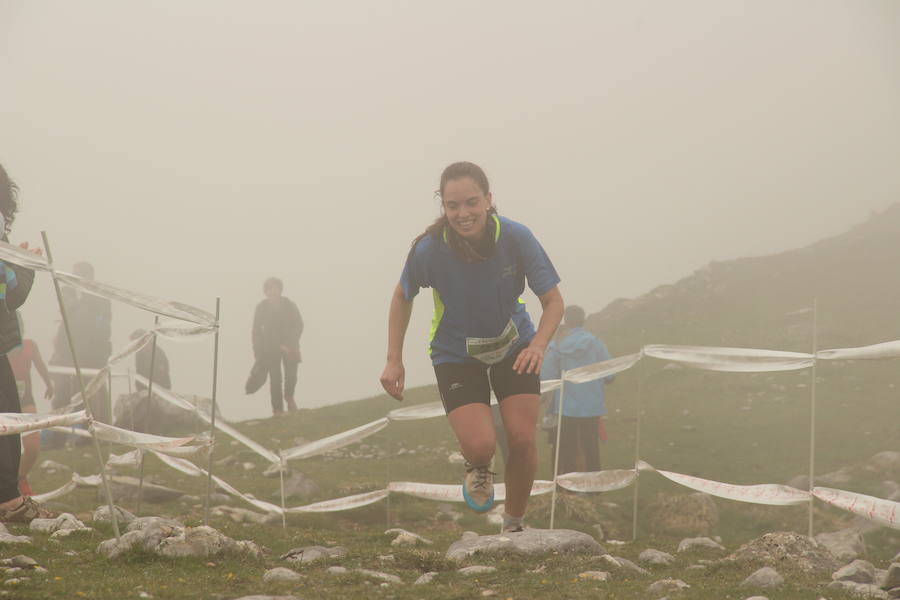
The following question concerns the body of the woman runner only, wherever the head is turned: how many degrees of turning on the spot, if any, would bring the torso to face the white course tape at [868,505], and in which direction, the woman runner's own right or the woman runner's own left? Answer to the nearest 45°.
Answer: approximately 90° to the woman runner's own left

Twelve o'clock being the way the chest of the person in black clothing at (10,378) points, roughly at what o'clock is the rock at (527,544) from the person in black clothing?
The rock is roughly at 1 o'clock from the person in black clothing.

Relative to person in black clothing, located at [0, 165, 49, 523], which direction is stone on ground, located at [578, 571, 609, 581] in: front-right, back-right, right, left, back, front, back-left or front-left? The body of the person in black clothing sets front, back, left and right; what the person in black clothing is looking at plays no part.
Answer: front-right

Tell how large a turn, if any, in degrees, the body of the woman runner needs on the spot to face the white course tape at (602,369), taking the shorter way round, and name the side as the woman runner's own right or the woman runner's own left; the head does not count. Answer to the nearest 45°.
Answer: approximately 135° to the woman runner's own left

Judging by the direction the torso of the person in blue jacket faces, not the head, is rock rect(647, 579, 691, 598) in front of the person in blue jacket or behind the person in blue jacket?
behind

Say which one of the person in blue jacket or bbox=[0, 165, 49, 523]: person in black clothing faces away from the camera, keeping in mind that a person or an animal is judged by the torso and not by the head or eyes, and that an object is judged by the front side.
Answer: the person in blue jacket

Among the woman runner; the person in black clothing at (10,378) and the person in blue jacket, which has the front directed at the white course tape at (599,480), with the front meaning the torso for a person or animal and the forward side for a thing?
the person in black clothing

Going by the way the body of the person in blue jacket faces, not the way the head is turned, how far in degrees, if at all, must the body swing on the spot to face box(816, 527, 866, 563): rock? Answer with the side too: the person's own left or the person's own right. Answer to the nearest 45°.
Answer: approximately 135° to the person's own right

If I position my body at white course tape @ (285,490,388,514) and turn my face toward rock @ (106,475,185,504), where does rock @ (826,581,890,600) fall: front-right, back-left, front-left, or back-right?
back-left

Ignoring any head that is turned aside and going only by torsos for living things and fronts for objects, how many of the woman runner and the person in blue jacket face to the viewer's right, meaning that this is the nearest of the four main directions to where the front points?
0

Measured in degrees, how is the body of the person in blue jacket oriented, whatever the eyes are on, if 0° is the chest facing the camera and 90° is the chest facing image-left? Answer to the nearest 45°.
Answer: approximately 180°

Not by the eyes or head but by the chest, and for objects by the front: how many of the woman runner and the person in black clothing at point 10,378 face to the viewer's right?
1

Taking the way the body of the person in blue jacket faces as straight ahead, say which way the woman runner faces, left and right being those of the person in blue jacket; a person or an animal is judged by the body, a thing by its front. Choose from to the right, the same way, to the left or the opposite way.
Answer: the opposite way

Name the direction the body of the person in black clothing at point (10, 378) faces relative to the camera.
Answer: to the viewer's right

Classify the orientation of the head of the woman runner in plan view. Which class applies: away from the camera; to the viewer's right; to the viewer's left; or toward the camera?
toward the camera

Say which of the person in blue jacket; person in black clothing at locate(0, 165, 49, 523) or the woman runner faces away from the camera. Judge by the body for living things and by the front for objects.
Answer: the person in blue jacket

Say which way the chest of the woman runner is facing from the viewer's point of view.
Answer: toward the camera

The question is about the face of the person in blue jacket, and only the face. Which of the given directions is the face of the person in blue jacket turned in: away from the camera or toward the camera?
away from the camera
